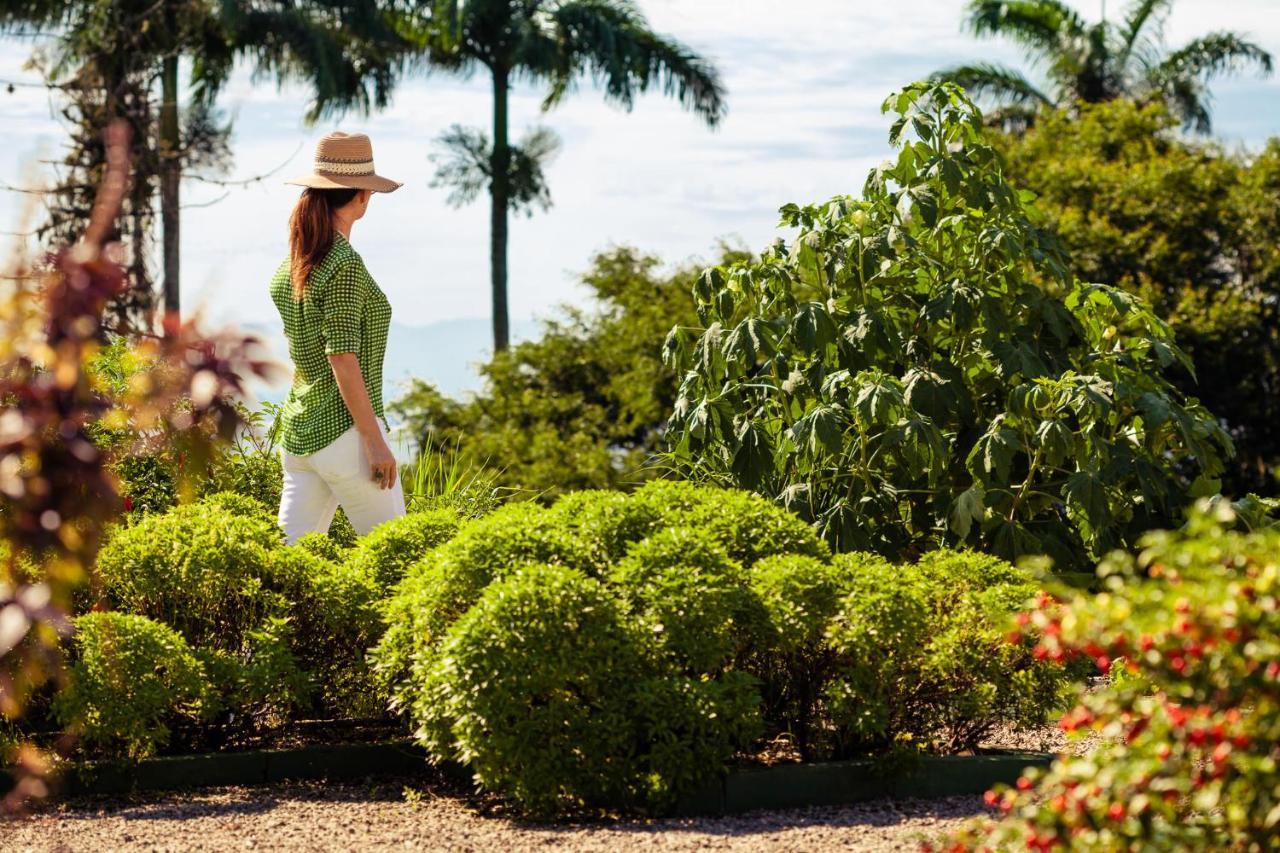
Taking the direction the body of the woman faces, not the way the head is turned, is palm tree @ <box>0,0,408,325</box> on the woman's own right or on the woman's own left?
on the woman's own left

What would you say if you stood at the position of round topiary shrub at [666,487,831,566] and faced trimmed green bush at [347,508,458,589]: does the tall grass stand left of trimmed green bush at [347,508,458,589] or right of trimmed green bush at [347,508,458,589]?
right

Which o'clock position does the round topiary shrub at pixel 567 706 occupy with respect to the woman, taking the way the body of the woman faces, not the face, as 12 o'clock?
The round topiary shrub is roughly at 4 o'clock from the woman.

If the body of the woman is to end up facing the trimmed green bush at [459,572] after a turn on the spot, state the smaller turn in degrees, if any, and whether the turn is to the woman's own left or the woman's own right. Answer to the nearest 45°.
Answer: approximately 135° to the woman's own right

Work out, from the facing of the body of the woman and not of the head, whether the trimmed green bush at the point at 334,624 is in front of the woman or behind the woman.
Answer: behind

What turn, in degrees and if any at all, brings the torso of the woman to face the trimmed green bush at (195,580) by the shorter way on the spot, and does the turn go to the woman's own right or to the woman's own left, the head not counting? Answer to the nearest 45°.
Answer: approximately 180°

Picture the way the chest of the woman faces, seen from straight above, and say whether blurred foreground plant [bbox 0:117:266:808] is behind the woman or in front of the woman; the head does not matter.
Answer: behind

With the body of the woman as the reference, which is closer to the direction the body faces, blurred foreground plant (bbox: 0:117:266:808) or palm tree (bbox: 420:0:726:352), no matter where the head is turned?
the palm tree

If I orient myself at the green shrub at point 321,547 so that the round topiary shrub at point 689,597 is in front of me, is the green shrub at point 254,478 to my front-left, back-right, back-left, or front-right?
back-left

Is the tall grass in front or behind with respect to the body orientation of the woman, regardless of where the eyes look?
in front

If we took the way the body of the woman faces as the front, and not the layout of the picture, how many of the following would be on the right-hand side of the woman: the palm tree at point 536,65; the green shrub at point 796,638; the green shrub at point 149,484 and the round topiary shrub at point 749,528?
2

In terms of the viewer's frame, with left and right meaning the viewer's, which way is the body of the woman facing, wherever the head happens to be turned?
facing away from the viewer and to the right of the viewer

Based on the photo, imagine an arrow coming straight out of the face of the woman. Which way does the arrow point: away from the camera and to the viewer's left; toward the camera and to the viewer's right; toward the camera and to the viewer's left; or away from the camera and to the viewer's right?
away from the camera and to the viewer's right

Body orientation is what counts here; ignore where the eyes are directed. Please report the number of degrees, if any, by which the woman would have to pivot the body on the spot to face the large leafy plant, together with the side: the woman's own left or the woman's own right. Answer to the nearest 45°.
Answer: approximately 45° to the woman's own right

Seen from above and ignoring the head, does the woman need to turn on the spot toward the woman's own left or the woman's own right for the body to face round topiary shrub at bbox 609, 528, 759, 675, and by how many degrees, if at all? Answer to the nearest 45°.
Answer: approximately 90° to the woman's own right

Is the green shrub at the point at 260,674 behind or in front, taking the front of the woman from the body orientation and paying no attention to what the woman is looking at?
behind

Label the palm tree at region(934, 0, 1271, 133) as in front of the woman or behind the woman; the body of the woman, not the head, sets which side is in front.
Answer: in front
